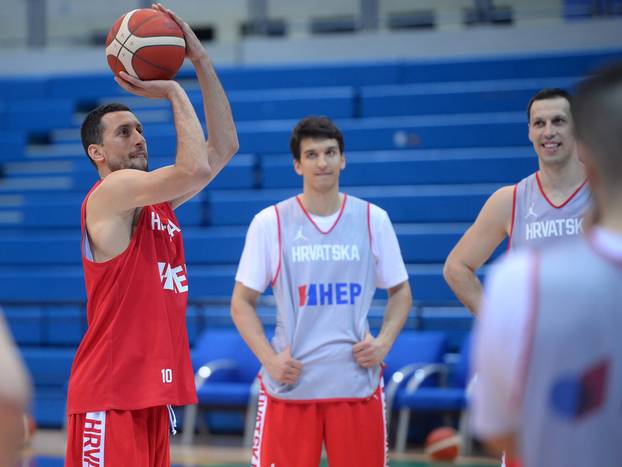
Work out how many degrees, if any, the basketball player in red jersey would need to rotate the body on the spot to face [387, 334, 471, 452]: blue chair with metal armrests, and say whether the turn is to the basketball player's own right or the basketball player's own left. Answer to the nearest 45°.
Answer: approximately 90° to the basketball player's own left

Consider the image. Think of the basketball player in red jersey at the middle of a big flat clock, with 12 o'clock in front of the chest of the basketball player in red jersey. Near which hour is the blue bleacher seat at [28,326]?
The blue bleacher seat is roughly at 7 o'clock from the basketball player in red jersey.

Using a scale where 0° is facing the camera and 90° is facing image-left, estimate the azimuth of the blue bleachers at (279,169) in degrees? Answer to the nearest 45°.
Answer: approximately 0°

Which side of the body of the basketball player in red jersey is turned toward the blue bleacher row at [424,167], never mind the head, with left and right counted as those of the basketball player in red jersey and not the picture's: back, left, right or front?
left

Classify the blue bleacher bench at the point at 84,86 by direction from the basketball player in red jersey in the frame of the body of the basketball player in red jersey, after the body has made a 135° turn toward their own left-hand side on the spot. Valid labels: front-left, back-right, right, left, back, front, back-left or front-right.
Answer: front

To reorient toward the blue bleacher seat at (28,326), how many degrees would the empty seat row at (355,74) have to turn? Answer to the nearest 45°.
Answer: approximately 45° to its right

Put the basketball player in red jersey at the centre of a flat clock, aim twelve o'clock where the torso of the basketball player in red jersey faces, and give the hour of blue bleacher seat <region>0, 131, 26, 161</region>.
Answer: The blue bleacher seat is roughly at 7 o'clock from the basketball player in red jersey.

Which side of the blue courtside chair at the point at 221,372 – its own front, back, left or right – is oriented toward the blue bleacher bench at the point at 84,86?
back

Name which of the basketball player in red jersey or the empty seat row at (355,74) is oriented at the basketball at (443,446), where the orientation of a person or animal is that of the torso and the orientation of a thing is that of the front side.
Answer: the empty seat row

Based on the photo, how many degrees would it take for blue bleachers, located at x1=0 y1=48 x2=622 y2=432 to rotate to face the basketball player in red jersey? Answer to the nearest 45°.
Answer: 0° — it already faces them
